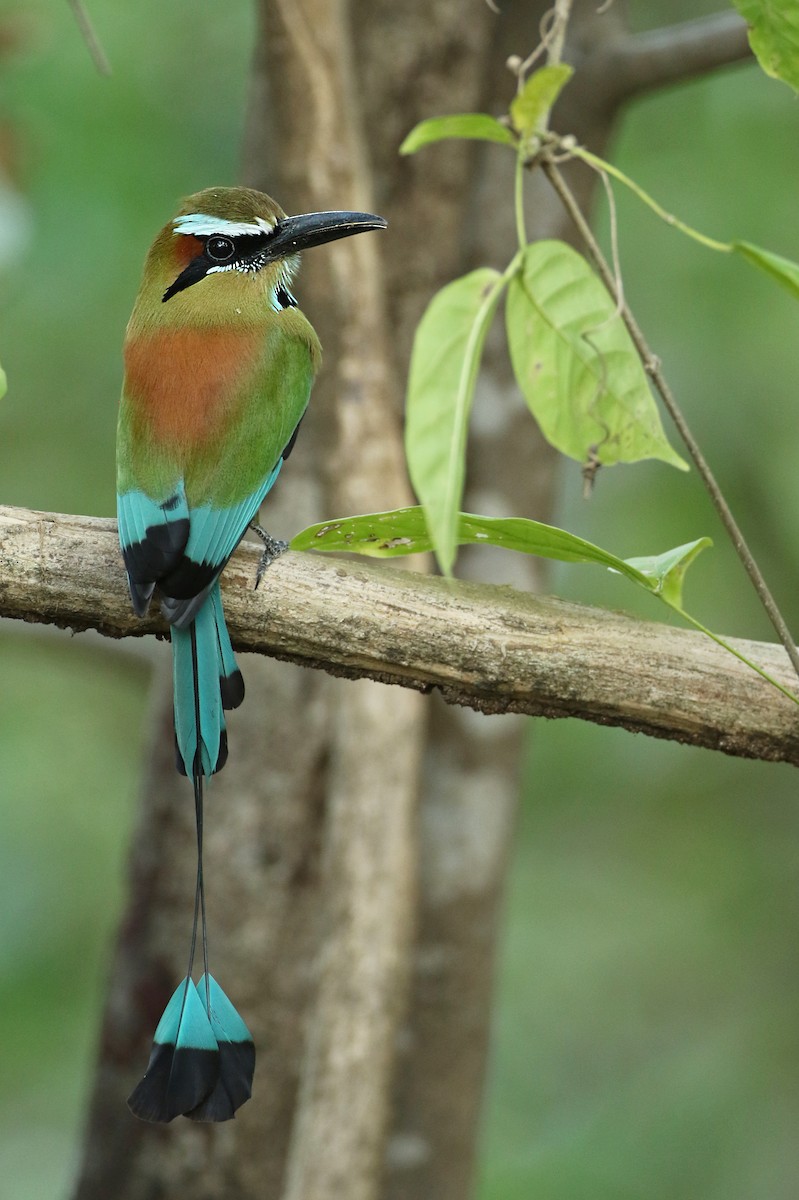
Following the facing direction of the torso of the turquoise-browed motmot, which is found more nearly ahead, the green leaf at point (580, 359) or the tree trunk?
the tree trunk

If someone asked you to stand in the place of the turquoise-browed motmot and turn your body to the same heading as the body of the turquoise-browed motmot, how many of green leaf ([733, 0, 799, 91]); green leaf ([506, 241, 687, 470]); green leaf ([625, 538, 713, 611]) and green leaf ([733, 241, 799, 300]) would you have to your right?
4

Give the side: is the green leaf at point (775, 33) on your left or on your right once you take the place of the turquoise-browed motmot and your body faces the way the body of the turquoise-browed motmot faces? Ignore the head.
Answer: on your right

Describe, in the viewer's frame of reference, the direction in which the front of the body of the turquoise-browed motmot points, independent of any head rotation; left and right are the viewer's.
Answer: facing away from the viewer and to the right of the viewer

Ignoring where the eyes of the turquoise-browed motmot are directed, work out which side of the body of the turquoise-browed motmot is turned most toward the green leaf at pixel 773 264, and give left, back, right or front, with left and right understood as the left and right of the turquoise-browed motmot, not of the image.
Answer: right

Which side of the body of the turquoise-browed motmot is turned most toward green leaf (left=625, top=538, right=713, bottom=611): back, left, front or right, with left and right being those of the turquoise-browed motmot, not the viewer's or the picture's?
right

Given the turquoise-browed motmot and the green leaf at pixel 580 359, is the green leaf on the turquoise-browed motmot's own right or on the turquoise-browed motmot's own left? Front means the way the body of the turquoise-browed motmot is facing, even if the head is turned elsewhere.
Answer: on the turquoise-browed motmot's own right

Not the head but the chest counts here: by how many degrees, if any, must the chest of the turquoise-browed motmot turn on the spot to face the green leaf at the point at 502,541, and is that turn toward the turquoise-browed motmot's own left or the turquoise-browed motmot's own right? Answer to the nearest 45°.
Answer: approximately 90° to the turquoise-browed motmot's own right
